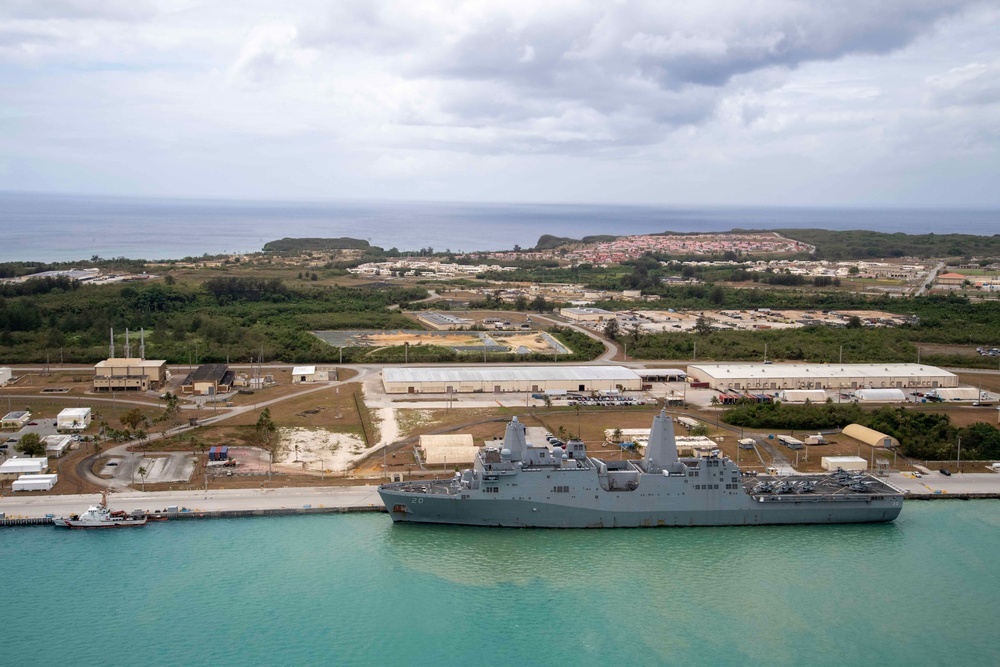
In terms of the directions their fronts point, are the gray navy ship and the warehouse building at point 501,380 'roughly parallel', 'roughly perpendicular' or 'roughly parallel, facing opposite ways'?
roughly perpendicular

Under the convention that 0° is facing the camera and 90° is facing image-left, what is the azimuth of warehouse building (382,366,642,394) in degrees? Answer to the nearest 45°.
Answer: approximately 0°

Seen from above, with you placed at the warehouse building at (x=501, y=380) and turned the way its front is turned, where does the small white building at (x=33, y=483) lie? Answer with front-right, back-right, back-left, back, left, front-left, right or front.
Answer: front-right

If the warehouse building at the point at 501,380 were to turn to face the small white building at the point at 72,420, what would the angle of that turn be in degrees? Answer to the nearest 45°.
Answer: approximately 45° to its right

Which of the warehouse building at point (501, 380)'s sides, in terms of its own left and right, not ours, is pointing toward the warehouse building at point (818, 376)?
left

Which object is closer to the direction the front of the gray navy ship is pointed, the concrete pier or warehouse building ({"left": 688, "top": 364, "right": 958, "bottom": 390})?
the concrete pier

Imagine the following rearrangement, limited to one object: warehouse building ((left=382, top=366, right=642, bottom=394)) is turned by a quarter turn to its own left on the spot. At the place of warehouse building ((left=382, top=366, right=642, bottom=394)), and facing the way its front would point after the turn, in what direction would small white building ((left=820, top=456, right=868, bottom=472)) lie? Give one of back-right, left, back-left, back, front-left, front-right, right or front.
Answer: front-right

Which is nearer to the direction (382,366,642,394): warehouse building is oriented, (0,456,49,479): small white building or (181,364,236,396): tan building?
the small white building

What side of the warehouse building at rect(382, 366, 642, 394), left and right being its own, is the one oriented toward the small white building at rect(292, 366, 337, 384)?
right

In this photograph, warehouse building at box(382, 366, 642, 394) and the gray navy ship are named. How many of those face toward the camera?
1

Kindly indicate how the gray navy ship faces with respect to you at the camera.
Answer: facing to the left of the viewer

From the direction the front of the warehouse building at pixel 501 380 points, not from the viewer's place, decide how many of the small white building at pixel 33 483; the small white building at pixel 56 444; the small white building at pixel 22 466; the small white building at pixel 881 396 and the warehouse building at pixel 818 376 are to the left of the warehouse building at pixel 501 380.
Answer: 2

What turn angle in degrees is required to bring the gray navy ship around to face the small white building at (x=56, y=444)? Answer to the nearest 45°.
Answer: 0° — it already faces it

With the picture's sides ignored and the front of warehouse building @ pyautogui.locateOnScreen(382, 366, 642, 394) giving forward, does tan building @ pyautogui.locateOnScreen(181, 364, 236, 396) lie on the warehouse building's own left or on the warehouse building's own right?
on the warehouse building's own right

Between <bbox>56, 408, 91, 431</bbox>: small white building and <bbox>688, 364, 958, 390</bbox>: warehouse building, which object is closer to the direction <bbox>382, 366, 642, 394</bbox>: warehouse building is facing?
the small white building
